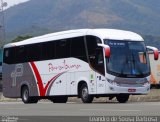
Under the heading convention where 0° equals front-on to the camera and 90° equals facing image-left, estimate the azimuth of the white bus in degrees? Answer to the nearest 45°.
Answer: approximately 315°
